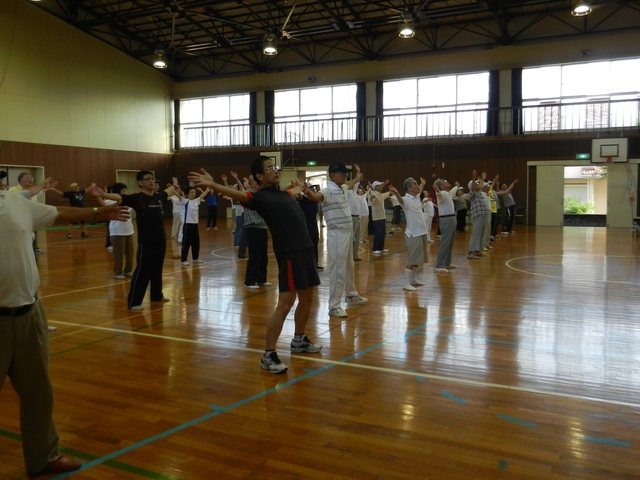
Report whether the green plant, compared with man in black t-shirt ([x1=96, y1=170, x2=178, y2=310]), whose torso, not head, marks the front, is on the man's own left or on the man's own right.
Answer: on the man's own left

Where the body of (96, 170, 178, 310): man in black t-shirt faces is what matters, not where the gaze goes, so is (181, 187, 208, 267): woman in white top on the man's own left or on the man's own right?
on the man's own left
